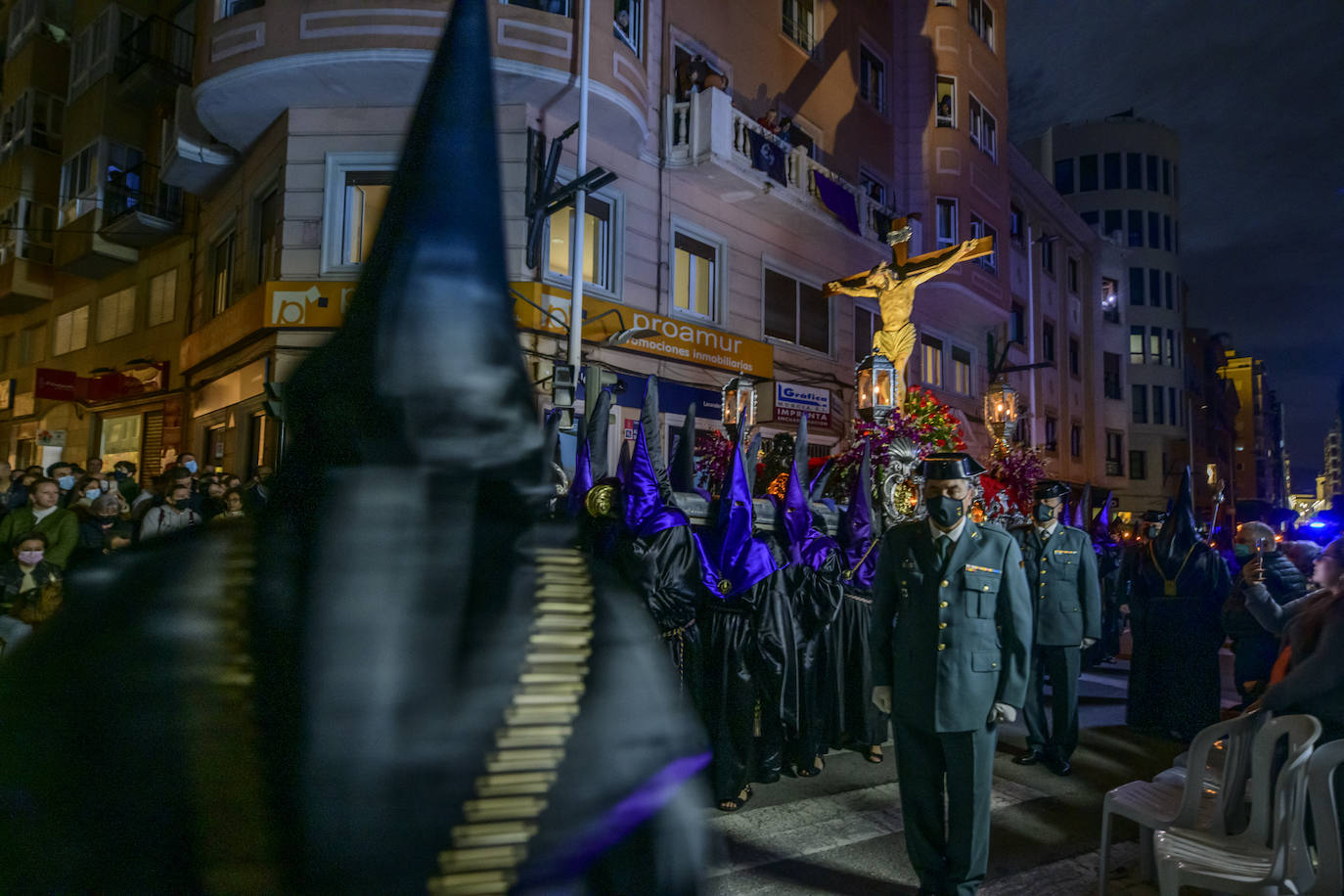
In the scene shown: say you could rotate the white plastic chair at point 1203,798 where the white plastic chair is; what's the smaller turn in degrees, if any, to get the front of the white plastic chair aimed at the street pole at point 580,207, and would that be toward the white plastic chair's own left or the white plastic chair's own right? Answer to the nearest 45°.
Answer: approximately 45° to the white plastic chair's own right

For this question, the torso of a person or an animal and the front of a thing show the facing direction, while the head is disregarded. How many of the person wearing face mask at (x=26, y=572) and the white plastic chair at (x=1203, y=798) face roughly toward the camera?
1

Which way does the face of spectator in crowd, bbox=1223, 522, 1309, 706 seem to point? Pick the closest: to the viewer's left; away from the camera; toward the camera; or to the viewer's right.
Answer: to the viewer's left

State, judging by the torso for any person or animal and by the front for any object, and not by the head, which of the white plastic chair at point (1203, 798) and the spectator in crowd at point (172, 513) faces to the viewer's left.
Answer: the white plastic chair

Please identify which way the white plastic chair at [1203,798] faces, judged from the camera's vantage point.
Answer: facing to the left of the viewer

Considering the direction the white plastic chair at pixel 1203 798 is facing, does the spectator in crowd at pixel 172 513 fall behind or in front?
in front

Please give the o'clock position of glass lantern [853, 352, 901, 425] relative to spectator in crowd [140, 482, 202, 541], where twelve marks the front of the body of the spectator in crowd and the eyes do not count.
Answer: The glass lantern is roughly at 11 o'clock from the spectator in crowd.

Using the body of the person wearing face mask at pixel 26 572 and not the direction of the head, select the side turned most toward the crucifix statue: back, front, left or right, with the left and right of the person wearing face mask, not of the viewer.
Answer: left

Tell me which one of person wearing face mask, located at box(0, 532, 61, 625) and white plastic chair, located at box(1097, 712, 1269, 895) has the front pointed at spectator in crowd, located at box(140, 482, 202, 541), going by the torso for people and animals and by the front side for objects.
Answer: the white plastic chair

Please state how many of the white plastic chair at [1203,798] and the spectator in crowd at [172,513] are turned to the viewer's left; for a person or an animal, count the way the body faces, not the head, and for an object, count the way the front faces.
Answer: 1

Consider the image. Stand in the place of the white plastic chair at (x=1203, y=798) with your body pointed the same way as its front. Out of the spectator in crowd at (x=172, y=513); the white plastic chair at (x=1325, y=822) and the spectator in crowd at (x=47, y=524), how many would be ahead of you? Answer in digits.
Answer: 2
